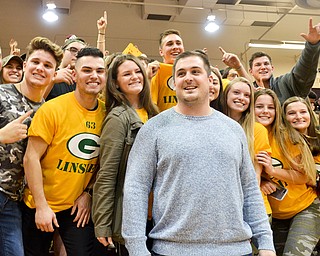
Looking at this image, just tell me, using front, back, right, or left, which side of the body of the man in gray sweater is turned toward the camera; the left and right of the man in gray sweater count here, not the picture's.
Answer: front

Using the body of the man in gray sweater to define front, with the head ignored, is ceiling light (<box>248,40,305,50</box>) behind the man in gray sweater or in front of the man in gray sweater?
behind
